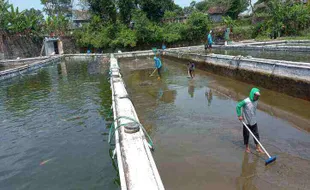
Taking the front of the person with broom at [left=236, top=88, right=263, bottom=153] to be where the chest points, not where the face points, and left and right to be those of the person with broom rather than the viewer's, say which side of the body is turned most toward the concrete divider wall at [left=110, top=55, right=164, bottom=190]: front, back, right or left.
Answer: right

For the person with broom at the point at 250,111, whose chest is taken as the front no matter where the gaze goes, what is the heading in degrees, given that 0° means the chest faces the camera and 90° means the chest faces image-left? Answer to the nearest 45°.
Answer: approximately 315°

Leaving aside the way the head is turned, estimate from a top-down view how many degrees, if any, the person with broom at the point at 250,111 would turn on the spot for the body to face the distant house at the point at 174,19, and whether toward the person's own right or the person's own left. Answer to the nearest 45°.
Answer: approximately 135° to the person's own left

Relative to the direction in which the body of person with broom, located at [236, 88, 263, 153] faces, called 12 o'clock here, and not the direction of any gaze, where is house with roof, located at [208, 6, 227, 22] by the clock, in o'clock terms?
The house with roof is roughly at 7 o'clock from the person with broom.

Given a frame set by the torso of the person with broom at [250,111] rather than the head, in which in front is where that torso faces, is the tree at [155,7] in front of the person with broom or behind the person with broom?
behind

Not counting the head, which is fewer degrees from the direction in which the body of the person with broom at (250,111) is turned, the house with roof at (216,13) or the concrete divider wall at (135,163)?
the concrete divider wall

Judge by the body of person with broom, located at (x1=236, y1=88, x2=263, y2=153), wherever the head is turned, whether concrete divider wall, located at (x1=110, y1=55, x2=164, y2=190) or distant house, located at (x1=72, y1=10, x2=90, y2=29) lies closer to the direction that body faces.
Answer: the concrete divider wall

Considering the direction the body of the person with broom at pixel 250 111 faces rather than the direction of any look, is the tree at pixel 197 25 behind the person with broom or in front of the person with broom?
behind

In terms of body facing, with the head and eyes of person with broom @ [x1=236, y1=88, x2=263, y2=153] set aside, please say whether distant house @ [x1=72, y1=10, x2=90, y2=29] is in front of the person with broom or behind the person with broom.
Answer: behind
